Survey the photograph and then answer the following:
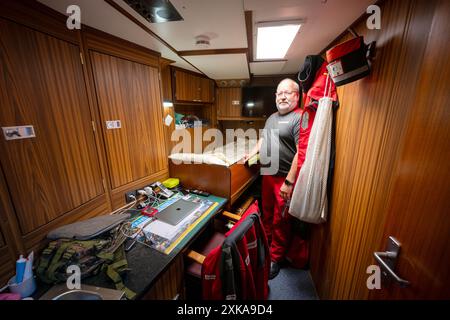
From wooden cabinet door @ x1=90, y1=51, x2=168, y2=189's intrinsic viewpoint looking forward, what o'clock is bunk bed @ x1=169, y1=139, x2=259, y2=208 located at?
The bunk bed is roughly at 11 o'clock from the wooden cabinet door.

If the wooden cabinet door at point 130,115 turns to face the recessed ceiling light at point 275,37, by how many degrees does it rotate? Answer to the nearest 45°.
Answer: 0° — it already faces it

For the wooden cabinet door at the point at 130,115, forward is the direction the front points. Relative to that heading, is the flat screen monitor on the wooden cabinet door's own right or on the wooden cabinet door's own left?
on the wooden cabinet door's own left

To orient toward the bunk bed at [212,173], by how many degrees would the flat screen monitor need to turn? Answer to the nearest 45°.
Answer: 0° — it already faces it

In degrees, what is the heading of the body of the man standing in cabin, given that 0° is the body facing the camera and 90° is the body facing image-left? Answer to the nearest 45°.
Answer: approximately 45°

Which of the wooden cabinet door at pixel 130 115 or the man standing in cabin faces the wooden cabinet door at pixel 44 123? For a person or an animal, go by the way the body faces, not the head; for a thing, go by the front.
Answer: the man standing in cabin

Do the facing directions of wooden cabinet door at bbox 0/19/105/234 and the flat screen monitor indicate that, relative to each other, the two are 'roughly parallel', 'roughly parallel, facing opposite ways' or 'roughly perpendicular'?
roughly perpendicular
